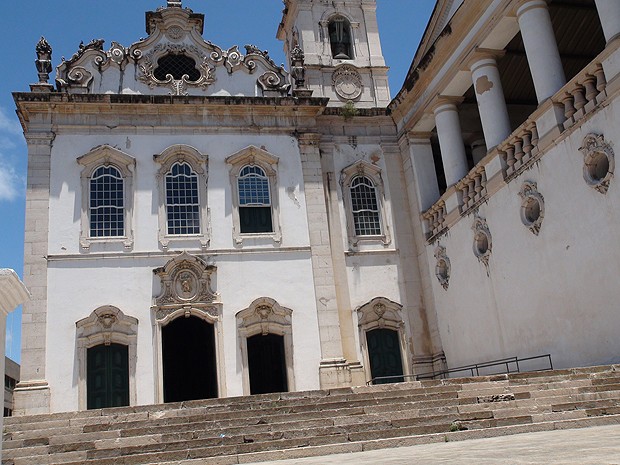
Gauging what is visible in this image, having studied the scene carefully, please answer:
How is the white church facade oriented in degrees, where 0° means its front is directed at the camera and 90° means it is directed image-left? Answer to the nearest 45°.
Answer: approximately 0°
